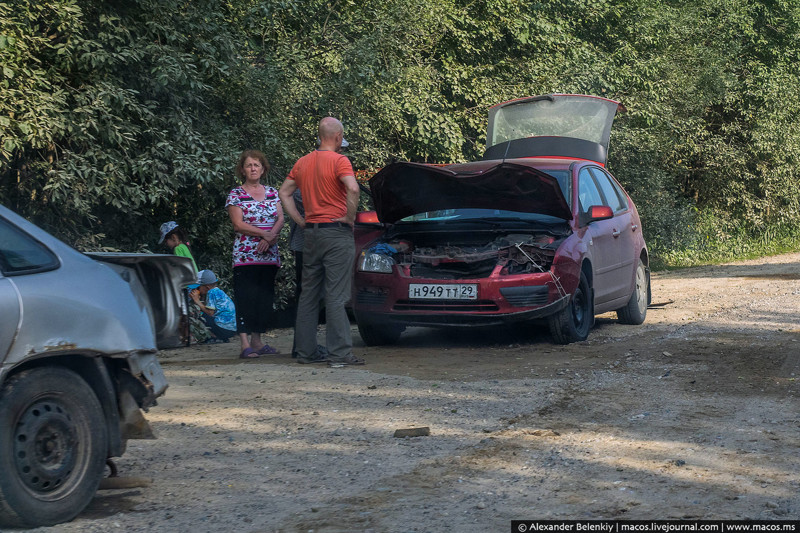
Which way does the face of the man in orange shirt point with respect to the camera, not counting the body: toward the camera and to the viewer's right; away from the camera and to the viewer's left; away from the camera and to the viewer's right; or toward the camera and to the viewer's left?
away from the camera and to the viewer's right

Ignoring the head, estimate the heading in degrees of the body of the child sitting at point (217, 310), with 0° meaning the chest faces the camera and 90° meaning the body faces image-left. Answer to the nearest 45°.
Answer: approximately 90°
